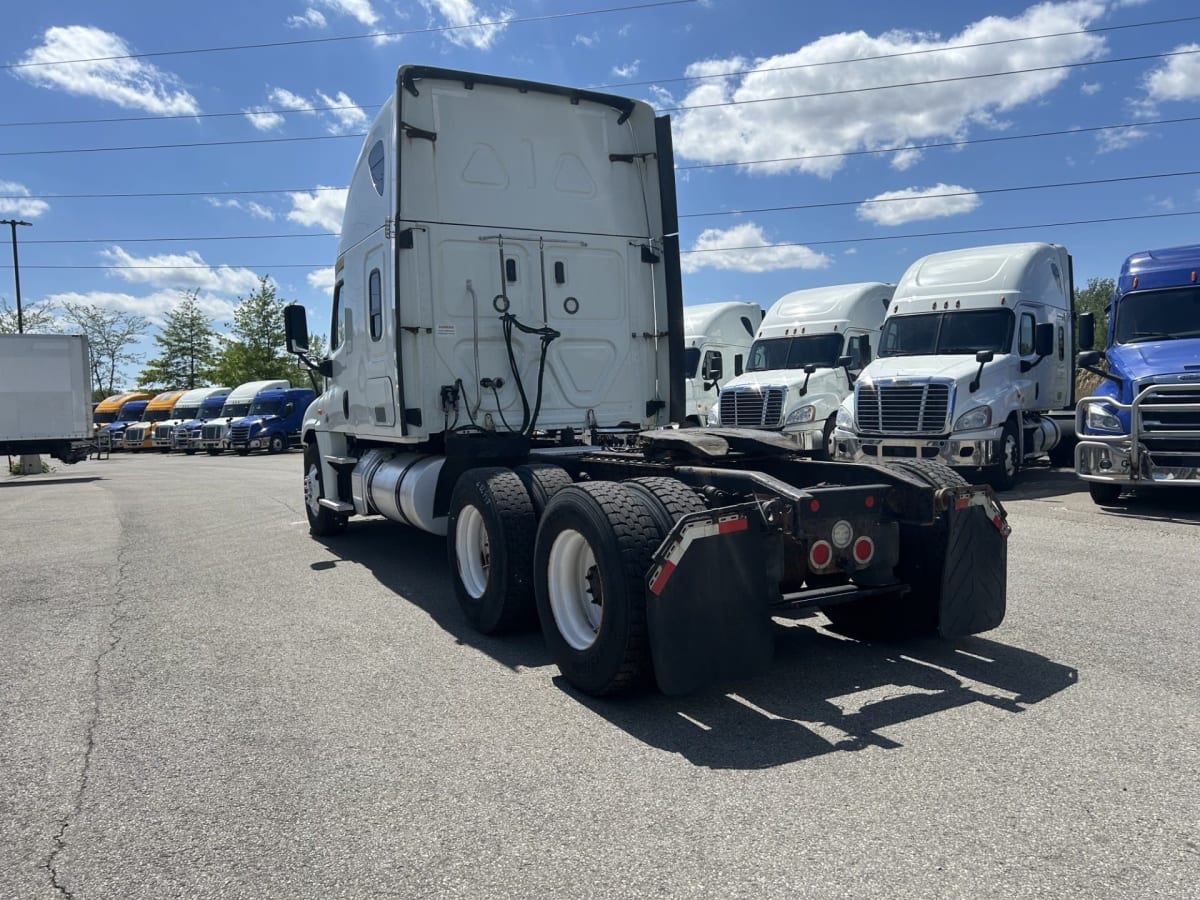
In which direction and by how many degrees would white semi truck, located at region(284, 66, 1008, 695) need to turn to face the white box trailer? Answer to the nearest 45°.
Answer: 0° — it already faces it

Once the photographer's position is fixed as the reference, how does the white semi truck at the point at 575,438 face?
facing away from the viewer and to the left of the viewer

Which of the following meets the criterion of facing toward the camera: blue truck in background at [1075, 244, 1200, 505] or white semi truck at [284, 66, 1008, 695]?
the blue truck in background

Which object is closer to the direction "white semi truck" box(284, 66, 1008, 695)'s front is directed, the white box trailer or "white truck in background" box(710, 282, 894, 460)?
the white box trailer

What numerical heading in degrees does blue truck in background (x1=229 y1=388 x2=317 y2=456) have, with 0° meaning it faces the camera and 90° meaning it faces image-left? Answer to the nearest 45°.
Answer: approximately 45°

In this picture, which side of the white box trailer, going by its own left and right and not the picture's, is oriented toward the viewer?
left

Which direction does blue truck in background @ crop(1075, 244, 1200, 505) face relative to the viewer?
toward the camera

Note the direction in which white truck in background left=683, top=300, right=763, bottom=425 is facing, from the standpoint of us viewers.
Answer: facing the viewer and to the left of the viewer

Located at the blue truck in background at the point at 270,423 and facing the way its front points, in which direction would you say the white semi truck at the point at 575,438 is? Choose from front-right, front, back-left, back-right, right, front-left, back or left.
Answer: front-left

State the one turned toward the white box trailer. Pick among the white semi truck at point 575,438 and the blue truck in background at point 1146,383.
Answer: the white semi truck

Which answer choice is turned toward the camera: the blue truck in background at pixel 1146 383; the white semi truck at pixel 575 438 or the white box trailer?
the blue truck in background

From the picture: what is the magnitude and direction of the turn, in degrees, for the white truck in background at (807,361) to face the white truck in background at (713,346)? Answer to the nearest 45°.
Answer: approximately 90° to its right

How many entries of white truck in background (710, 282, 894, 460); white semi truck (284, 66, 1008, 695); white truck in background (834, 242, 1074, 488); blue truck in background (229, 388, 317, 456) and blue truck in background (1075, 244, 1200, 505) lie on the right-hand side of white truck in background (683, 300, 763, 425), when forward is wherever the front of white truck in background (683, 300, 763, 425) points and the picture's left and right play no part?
1
